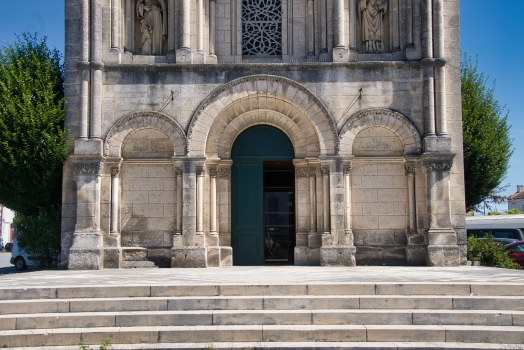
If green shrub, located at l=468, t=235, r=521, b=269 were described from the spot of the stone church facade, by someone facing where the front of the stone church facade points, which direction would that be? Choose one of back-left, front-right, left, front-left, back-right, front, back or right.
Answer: left

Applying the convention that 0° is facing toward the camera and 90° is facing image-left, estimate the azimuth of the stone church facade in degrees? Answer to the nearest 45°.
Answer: approximately 0°

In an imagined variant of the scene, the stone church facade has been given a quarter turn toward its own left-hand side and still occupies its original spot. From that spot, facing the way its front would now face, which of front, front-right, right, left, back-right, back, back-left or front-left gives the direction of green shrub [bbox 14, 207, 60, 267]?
back

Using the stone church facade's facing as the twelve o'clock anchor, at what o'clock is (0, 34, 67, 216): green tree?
The green tree is roughly at 3 o'clock from the stone church facade.
